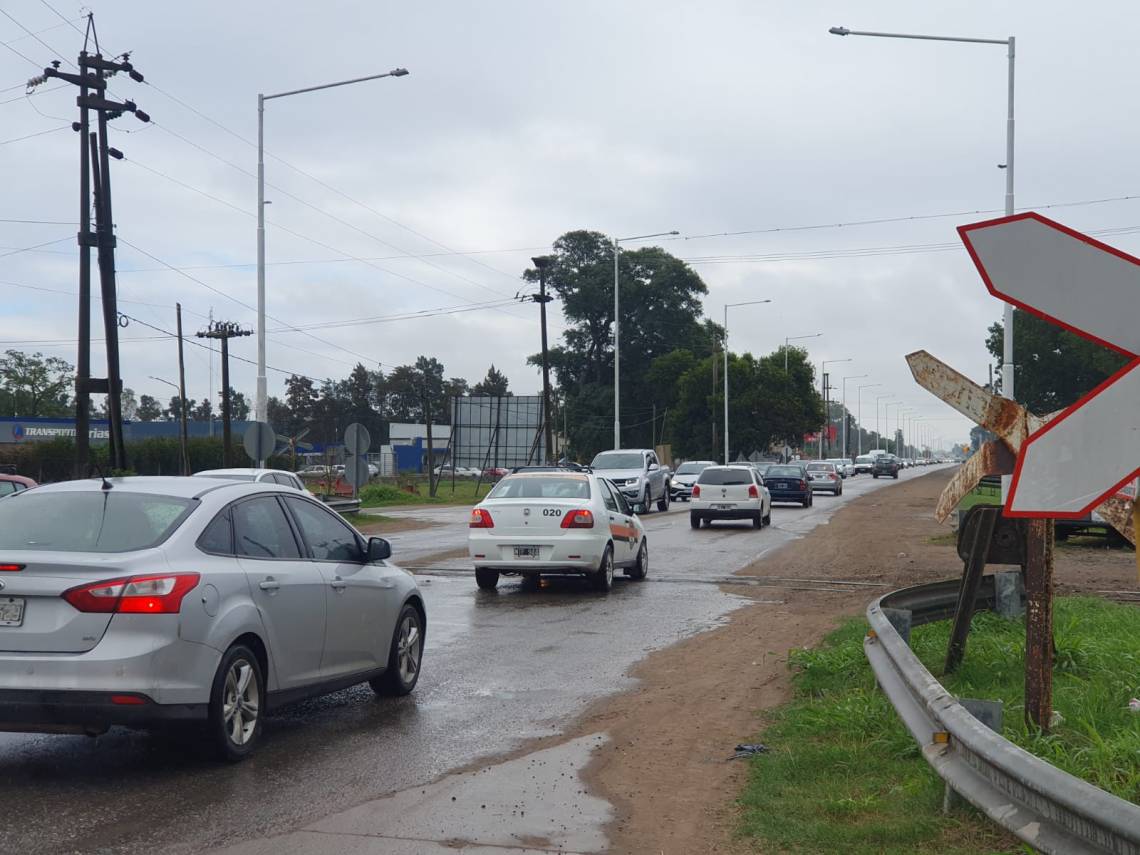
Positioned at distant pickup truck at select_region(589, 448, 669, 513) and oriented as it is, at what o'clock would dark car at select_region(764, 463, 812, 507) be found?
The dark car is roughly at 6 o'clock from the distant pickup truck.

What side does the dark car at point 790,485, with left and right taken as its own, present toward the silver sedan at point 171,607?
back

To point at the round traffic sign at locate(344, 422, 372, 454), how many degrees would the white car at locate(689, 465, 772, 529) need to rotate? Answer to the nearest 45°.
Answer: approximately 90° to its left

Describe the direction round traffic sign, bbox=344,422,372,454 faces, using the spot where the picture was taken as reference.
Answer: facing away from the viewer

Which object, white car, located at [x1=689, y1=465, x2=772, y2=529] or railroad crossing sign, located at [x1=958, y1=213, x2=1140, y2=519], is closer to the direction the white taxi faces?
the white car

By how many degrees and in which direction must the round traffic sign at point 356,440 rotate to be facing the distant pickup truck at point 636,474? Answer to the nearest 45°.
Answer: approximately 45° to its right

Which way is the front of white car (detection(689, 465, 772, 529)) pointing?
away from the camera

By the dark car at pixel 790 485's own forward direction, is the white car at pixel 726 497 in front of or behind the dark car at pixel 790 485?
behind

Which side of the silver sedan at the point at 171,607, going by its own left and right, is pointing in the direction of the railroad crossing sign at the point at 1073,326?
right

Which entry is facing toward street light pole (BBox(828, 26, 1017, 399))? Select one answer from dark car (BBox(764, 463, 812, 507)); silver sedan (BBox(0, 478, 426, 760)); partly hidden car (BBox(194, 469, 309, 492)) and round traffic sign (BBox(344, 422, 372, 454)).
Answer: the silver sedan
